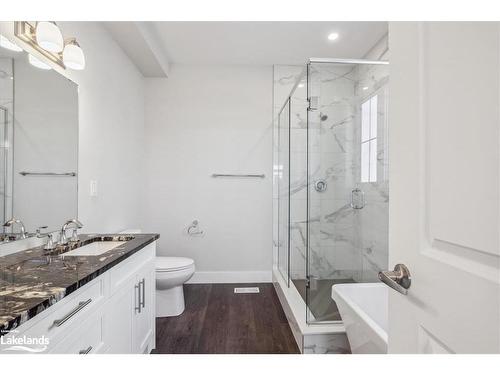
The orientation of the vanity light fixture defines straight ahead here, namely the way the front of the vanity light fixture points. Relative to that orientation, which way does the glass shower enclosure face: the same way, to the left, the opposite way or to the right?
to the right

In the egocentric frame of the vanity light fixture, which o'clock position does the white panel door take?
The white panel door is roughly at 1 o'clock from the vanity light fixture.

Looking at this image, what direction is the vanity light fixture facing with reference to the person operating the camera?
facing the viewer and to the right of the viewer

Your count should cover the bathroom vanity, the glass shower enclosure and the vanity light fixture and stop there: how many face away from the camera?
0

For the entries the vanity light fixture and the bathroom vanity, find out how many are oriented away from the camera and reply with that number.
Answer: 0

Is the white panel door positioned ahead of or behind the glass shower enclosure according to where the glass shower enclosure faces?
ahead

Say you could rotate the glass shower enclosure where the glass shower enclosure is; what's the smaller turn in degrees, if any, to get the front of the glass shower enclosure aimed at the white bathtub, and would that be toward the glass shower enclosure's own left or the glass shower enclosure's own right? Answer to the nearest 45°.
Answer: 0° — it already faces it

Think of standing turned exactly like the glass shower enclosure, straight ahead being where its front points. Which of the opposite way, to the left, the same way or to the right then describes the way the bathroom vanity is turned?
to the left

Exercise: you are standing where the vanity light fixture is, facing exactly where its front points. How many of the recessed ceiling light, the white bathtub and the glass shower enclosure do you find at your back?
0

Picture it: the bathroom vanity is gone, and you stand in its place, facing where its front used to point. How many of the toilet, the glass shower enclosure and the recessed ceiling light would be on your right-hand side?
0

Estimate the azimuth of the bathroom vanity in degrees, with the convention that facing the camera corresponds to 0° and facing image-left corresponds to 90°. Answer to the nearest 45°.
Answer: approximately 315°

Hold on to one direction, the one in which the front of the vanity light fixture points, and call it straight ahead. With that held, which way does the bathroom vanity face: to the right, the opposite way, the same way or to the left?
the same way

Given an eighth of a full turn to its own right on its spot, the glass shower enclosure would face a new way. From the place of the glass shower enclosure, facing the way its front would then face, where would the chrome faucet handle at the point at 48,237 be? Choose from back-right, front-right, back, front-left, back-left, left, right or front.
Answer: front

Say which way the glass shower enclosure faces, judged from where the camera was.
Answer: facing the viewer

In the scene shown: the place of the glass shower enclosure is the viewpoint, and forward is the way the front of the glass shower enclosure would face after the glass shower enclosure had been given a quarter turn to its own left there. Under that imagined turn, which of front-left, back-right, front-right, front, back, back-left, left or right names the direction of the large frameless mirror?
back-right

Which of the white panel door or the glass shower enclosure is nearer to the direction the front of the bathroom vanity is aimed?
the white panel door

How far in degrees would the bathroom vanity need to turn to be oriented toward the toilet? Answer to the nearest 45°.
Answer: approximately 90° to its left

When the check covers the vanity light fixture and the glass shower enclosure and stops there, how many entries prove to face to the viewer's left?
0
